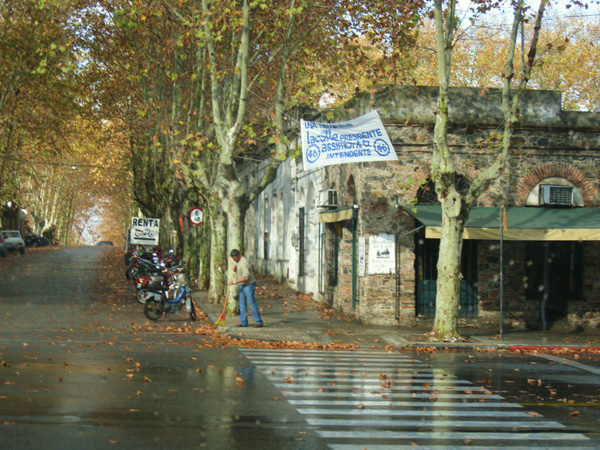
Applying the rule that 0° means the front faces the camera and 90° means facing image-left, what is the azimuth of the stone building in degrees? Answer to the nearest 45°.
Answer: approximately 0°

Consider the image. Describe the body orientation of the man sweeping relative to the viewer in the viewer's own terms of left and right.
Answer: facing to the left of the viewer

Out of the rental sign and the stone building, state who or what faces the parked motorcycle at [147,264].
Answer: the rental sign

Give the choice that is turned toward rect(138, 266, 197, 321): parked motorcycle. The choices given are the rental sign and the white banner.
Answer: the rental sign
